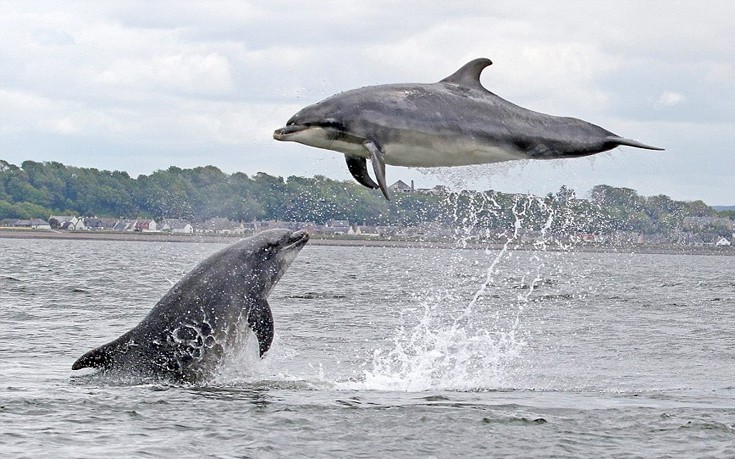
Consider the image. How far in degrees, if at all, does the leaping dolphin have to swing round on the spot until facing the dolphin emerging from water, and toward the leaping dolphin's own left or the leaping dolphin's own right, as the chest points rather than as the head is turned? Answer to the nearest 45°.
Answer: approximately 45° to the leaping dolphin's own right

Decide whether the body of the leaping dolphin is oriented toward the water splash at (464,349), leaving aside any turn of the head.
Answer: no

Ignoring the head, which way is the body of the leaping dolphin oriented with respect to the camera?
to the viewer's left

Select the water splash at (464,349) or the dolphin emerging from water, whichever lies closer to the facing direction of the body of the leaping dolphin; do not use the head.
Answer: the dolphin emerging from water
